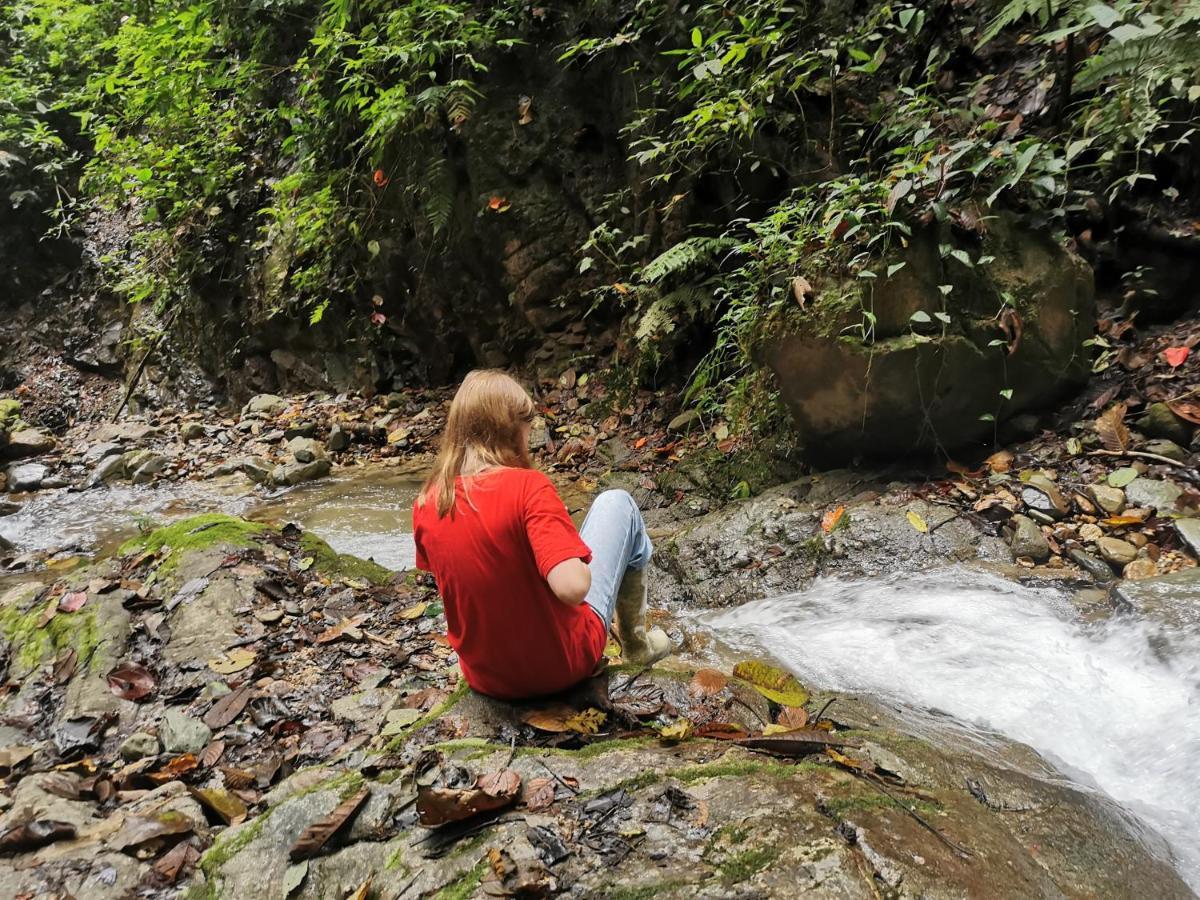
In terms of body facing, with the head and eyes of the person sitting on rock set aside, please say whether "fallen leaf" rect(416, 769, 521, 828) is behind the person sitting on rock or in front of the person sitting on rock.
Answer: behind

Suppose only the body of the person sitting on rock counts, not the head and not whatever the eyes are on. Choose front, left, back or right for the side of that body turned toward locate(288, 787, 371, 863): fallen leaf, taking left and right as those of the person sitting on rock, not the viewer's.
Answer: back

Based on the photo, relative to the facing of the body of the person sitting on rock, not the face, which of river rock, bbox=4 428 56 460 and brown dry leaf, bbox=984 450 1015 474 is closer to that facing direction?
the brown dry leaf

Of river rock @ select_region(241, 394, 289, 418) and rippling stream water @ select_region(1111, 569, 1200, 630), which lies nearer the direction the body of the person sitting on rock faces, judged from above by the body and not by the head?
the rippling stream water

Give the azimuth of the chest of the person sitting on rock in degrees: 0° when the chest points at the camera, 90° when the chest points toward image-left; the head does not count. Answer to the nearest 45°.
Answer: approximately 225°

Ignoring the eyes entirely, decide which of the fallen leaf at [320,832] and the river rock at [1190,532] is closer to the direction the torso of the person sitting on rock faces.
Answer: the river rock

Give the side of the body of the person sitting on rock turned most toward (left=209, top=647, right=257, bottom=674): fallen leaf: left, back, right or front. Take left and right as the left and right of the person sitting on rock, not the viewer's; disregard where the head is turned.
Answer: left

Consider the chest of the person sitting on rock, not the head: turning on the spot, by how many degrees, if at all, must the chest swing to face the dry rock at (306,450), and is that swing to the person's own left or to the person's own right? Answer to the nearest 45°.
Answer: approximately 45° to the person's own left

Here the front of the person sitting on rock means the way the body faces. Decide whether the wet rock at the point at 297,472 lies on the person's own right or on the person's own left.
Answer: on the person's own left

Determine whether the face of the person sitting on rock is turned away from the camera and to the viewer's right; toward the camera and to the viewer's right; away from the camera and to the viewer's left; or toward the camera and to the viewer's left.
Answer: away from the camera and to the viewer's right
